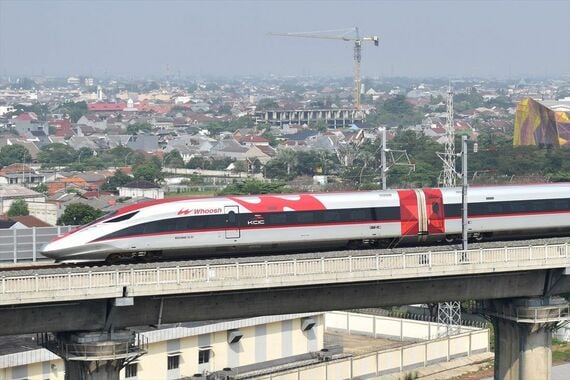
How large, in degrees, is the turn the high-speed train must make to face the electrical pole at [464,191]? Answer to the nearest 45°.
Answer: approximately 180°

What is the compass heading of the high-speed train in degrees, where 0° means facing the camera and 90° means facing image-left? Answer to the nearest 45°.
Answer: approximately 90°

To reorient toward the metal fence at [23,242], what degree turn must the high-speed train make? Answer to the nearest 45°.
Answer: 0° — it already faces it

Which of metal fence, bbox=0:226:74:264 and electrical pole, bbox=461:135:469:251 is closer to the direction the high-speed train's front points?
the metal fence
